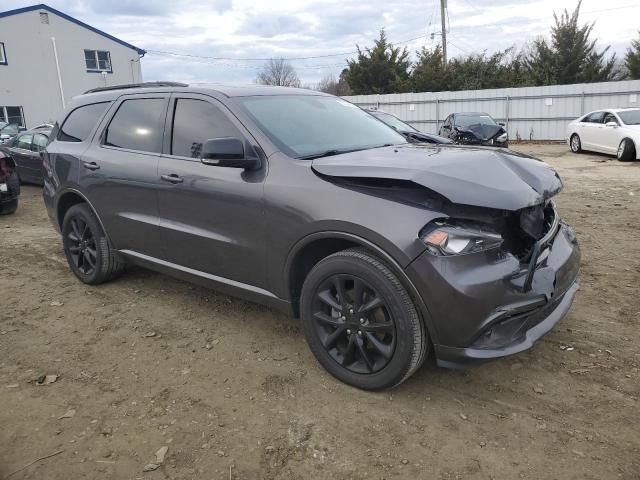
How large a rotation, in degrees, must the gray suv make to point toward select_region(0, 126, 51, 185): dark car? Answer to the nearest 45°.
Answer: approximately 180°

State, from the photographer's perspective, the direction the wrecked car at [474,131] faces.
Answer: facing the viewer and to the right of the viewer

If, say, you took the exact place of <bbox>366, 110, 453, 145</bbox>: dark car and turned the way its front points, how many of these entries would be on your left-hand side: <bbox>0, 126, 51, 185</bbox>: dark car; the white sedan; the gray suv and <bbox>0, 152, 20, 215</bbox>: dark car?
1

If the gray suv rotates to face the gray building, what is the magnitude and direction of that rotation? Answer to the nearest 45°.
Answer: approximately 180°

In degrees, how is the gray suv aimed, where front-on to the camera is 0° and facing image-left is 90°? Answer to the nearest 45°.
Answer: approximately 315°

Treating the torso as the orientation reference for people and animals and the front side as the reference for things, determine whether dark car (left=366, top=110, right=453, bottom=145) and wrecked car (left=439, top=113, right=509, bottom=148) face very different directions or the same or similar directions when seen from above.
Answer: same or similar directions

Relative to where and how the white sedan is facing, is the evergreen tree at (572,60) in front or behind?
behind

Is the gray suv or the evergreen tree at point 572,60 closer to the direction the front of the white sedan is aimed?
the gray suv

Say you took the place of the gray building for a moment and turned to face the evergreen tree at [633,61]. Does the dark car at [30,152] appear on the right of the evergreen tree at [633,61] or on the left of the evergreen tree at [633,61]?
right

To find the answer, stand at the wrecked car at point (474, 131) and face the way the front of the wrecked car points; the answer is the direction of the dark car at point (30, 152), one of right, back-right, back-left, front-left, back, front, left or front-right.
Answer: right

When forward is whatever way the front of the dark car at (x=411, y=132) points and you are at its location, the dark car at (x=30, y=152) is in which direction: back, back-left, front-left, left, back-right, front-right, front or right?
back-right

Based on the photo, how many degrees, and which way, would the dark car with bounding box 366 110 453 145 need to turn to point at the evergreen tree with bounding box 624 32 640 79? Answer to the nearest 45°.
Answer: approximately 90° to its left
